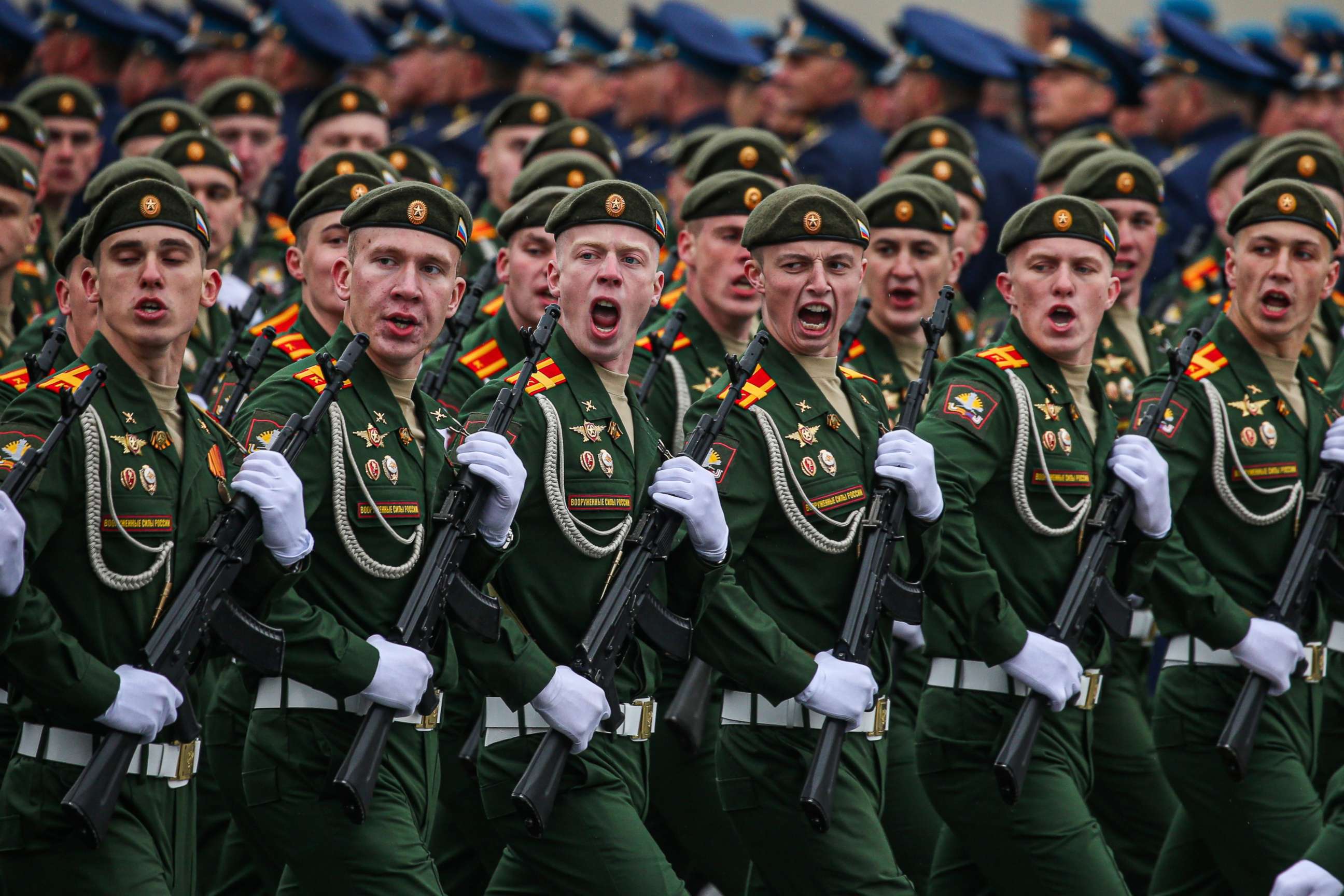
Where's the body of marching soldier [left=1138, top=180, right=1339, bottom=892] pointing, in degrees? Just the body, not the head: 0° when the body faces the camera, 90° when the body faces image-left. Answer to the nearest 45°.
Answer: approximately 315°

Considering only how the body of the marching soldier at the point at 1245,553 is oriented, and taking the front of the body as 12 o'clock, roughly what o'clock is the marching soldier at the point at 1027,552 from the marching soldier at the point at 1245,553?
the marching soldier at the point at 1027,552 is roughly at 3 o'clock from the marching soldier at the point at 1245,553.

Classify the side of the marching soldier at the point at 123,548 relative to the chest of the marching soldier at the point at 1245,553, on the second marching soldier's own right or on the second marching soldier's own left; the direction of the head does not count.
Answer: on the second marching soldier's own right

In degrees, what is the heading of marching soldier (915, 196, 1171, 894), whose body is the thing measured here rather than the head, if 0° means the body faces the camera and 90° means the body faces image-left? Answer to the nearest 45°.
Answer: approximately 315°

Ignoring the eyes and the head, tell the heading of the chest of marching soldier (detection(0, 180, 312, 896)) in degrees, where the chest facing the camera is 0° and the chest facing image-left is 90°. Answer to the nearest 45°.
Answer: approximately 315°

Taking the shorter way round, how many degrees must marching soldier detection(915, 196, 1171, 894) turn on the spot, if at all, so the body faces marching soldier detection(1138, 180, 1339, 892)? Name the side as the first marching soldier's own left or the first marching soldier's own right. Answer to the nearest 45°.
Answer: approximately 90° to the first marching soldier's own left
